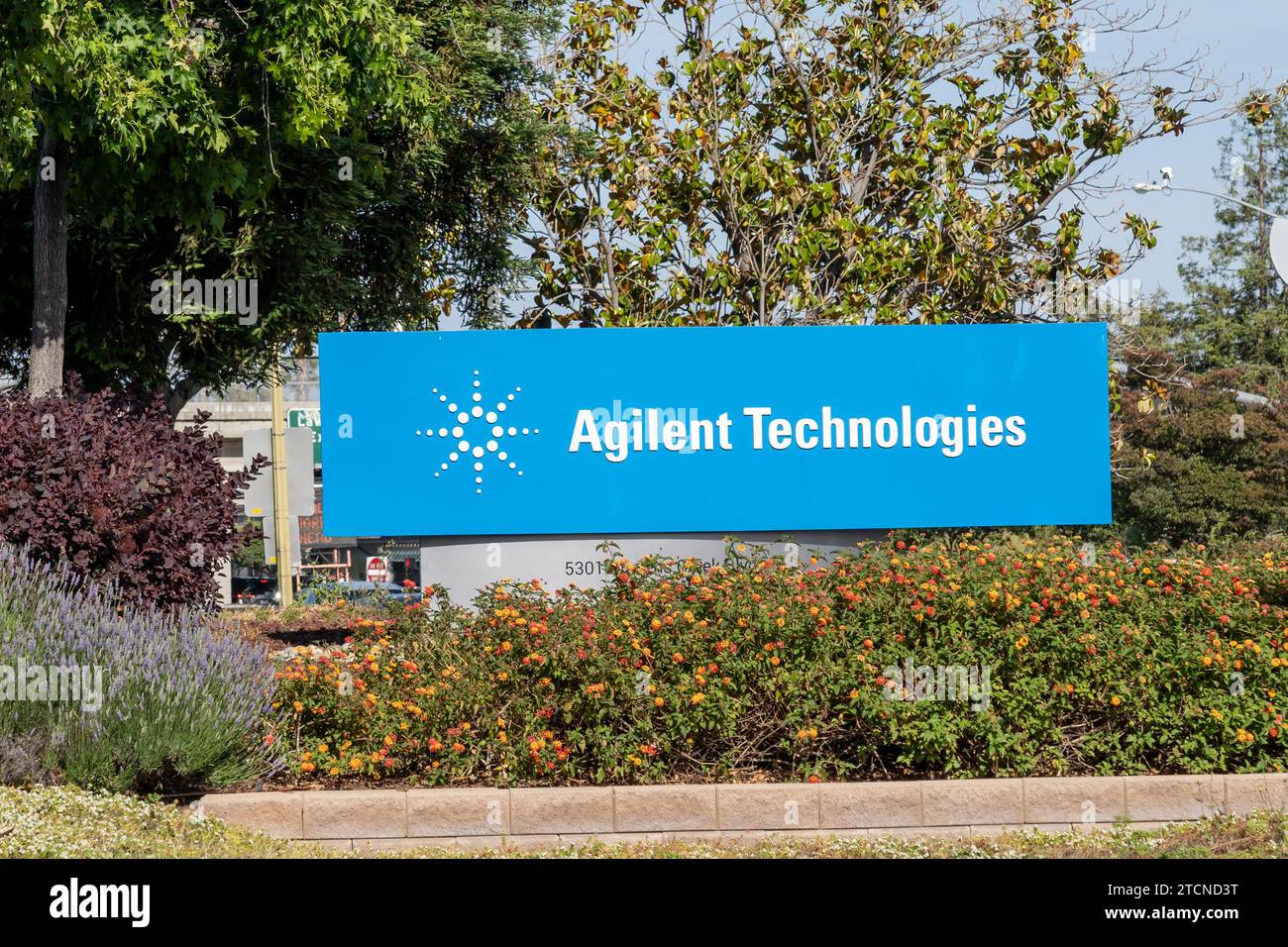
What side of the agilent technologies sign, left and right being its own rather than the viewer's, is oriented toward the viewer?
front

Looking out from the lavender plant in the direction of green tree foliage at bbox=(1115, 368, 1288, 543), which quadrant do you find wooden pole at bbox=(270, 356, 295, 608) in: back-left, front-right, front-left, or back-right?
front-left

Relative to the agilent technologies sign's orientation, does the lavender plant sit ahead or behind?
ahead

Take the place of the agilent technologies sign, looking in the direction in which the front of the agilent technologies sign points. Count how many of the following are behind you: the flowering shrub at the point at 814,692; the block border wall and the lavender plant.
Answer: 0

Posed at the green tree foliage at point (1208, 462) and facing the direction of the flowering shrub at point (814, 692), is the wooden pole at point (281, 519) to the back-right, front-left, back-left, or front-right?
front-right

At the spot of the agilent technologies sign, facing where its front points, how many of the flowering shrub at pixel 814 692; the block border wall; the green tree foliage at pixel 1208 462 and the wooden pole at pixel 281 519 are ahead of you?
2

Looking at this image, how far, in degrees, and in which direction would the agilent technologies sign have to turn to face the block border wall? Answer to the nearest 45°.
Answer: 0° — it already faces it

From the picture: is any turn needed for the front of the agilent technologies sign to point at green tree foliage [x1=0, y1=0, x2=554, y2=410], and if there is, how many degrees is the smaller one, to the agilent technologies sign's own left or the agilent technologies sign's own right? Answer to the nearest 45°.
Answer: approximately 135° to the agilent technologies sign's own right

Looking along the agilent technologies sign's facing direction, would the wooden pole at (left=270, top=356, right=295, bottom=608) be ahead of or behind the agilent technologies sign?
behind

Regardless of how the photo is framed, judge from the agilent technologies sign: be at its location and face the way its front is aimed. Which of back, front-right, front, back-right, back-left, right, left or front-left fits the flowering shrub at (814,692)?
front
